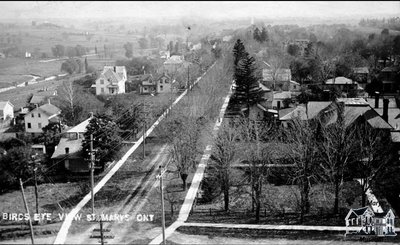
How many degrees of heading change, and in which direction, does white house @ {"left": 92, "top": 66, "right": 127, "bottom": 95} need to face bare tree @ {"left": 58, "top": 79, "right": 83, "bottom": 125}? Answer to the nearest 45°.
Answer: approximately 45° to its right

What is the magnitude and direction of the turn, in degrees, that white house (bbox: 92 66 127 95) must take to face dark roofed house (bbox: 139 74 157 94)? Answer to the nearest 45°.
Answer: approximately 90° to its left

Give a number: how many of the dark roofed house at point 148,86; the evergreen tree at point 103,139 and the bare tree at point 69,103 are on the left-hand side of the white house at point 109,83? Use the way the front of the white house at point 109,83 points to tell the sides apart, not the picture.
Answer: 1

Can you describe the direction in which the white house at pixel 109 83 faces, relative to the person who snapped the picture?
facing the viewer and to the right of the viewer

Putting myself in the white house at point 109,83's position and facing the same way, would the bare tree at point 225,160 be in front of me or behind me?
in front

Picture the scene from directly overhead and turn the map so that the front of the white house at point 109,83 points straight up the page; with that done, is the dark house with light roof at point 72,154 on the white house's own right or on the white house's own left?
on the white house's own right

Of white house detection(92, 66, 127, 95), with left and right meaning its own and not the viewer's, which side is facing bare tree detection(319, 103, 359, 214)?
front

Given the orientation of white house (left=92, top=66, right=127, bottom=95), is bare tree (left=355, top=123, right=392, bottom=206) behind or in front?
in front
